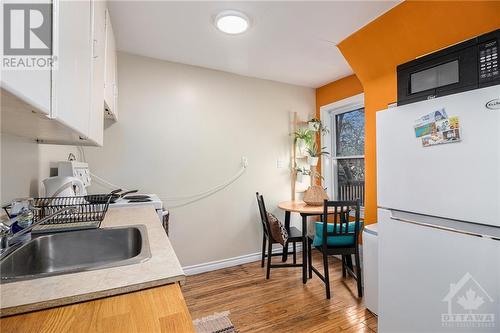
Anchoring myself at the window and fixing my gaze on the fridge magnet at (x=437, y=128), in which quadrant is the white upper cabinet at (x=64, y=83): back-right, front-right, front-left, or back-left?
front-right

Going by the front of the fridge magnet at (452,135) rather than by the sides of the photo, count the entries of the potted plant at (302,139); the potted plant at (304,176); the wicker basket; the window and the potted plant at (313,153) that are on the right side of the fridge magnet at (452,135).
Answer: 5

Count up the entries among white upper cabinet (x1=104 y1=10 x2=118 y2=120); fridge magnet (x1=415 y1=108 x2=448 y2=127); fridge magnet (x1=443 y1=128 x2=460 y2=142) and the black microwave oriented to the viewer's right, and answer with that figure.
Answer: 1

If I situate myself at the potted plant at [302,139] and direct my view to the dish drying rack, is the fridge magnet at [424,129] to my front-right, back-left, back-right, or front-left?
front-left

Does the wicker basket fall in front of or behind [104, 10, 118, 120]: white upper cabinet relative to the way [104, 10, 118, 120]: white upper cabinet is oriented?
in front

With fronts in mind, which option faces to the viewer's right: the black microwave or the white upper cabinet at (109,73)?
the white upper cabinet

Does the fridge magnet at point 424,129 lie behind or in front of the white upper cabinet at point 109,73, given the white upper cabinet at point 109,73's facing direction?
in front

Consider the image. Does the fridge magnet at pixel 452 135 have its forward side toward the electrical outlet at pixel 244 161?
no

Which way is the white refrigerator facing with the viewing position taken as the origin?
facing the viewer and to the left of the viewer

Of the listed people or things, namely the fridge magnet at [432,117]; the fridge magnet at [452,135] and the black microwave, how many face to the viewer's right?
0

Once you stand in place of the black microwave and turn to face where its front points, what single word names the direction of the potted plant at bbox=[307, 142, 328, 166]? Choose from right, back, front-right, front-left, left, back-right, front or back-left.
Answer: right

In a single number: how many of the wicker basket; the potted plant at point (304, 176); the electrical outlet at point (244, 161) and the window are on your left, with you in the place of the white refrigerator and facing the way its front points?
0

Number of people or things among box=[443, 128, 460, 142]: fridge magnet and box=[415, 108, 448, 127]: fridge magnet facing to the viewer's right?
0

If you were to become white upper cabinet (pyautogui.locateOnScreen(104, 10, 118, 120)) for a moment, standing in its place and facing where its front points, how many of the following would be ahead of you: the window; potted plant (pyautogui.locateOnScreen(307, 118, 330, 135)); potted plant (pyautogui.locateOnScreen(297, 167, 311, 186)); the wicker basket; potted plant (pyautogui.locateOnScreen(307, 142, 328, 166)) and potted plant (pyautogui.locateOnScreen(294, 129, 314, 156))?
6

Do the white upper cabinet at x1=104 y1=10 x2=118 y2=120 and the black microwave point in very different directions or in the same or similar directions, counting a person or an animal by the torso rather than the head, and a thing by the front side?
very different directions

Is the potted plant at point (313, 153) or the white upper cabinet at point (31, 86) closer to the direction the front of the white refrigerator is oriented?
the white upper cabinet

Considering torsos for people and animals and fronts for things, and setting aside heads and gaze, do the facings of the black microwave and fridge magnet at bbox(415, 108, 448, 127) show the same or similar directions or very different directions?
same or similar directions

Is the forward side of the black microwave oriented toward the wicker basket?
no

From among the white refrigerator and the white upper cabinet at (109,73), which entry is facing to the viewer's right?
the white upper cabinet

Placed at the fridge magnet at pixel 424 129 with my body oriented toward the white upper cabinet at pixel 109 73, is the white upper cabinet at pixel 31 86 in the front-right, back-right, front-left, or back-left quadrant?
front-left

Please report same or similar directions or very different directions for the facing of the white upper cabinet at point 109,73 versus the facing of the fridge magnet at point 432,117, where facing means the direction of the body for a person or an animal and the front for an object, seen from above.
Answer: very different directions
